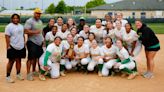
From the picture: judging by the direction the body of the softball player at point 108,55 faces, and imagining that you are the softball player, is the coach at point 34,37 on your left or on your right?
on your right

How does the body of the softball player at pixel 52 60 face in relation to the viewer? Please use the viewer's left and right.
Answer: facing the viewer and to the right of the viewer

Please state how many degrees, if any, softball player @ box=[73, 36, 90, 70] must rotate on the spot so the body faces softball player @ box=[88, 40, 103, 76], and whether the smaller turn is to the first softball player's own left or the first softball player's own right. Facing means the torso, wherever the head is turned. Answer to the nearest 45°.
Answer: approximately 90° to the first softball player's own left

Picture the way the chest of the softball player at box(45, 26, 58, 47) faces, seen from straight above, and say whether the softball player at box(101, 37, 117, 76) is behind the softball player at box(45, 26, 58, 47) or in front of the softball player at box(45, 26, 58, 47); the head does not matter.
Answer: in front

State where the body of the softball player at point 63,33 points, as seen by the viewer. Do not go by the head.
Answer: toward the camera

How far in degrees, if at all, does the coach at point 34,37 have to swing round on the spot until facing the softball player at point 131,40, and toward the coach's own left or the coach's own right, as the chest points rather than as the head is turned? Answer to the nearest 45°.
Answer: approximately 45° to the coach's own left

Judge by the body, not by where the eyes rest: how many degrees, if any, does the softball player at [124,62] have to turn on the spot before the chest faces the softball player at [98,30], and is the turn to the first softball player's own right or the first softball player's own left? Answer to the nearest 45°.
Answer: approximately 90° to the first softball player's own right

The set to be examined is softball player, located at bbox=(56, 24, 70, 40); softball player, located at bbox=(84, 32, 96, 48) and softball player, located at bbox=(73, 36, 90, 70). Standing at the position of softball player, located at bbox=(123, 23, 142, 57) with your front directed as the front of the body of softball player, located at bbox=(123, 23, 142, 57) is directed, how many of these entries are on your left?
0

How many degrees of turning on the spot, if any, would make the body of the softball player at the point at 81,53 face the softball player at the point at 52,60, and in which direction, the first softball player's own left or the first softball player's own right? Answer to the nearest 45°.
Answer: approximately 45° to the first softball player's own right

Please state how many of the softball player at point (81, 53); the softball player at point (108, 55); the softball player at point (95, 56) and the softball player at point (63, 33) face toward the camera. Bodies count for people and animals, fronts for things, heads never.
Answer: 4
